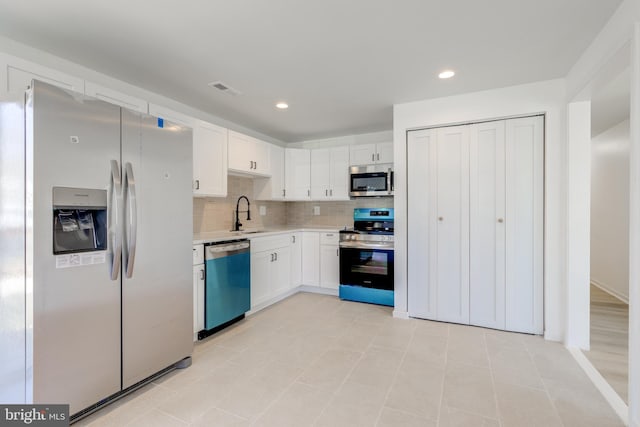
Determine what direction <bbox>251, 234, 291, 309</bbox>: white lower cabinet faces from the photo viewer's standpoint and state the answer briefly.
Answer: facing the viewer and to the right of the viewer

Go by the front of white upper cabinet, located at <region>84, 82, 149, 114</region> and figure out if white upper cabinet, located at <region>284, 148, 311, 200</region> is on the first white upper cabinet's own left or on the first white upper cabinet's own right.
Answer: on the first white upper cabinet's own left

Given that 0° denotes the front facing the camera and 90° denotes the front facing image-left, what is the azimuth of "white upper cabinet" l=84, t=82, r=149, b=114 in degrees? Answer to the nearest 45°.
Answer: approximately 315°

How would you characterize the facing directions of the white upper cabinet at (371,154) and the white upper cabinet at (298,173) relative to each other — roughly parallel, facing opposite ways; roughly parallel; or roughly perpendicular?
roughly parallel

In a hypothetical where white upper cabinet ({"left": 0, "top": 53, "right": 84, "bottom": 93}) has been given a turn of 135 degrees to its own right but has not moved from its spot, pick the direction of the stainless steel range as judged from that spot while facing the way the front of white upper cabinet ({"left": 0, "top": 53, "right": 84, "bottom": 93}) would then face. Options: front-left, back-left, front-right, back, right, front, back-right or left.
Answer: back

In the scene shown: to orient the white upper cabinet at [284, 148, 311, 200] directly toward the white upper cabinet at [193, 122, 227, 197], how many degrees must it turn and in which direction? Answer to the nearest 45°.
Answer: approximately 45° to its right

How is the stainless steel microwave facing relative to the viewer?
toward the camera

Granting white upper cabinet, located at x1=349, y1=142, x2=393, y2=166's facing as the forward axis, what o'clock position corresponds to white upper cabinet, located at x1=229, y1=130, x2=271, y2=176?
white upper cabinet, located at x1=229, y1=130, x2=271, y2=176 is roughly at 2 o'clock from white upper cabinet, located at x1=349, y1=142, x2=393, y2=166.

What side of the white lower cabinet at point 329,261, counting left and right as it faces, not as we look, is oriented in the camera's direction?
front

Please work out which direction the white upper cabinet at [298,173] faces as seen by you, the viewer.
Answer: facing the viewer

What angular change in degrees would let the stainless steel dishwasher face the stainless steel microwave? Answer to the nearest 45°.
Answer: approximately 45° to its left

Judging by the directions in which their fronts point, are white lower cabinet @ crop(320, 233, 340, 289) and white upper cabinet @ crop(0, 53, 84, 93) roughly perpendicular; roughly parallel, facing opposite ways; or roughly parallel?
roughly perpendicular

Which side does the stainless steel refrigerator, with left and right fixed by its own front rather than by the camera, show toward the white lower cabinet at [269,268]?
left

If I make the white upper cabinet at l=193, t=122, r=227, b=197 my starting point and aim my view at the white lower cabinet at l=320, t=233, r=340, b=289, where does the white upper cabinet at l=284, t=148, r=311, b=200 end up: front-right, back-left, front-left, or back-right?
front-left

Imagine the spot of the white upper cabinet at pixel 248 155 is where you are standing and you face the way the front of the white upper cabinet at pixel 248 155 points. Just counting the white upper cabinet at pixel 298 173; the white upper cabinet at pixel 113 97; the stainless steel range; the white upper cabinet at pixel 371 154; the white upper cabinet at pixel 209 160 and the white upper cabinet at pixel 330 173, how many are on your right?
2

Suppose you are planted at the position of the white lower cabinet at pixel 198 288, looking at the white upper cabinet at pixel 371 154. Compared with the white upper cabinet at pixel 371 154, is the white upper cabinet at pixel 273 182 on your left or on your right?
left

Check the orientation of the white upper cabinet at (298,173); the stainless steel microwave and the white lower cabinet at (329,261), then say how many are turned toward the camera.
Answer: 3
